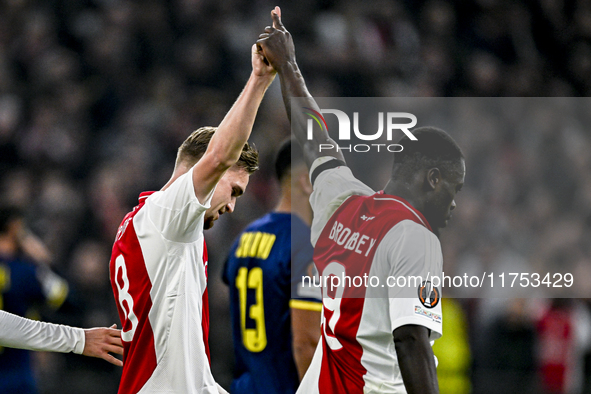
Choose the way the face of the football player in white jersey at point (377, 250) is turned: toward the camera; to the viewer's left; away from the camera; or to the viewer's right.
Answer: to the viewer's right

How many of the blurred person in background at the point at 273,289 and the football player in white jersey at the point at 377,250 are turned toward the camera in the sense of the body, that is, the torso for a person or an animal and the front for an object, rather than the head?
0

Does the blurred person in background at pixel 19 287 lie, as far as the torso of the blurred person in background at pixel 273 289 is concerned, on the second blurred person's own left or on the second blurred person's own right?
on the second blurred person's own left

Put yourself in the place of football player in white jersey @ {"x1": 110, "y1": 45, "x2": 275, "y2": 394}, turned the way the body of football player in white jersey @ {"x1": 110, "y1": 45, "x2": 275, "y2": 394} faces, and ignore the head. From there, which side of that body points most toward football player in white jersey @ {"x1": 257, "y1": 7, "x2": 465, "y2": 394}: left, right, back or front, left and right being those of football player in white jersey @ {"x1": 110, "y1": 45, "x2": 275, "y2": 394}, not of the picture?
front

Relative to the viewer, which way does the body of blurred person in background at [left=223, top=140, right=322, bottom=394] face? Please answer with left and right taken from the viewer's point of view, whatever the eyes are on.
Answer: facing away from the viewer and to the right of the viewer

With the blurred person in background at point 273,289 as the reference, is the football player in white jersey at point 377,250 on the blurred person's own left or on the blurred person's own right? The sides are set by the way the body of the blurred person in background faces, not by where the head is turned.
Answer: on the blurred person's own right

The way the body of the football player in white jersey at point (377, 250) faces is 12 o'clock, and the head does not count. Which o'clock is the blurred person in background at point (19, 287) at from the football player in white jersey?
The blurred person in background is roughly at 9 o'clock from the football player in white jersey.

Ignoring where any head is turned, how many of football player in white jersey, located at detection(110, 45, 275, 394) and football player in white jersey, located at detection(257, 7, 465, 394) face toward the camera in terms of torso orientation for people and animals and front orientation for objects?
0

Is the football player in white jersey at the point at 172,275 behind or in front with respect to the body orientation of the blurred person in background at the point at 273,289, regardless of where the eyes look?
behind

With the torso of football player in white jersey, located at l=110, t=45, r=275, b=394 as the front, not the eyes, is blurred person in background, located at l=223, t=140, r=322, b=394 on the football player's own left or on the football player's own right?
on the football player's own left

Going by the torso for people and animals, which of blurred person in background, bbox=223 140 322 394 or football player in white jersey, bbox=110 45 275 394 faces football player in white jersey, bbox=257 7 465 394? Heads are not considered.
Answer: football player in white jersey, bbox=110 45 275 394
